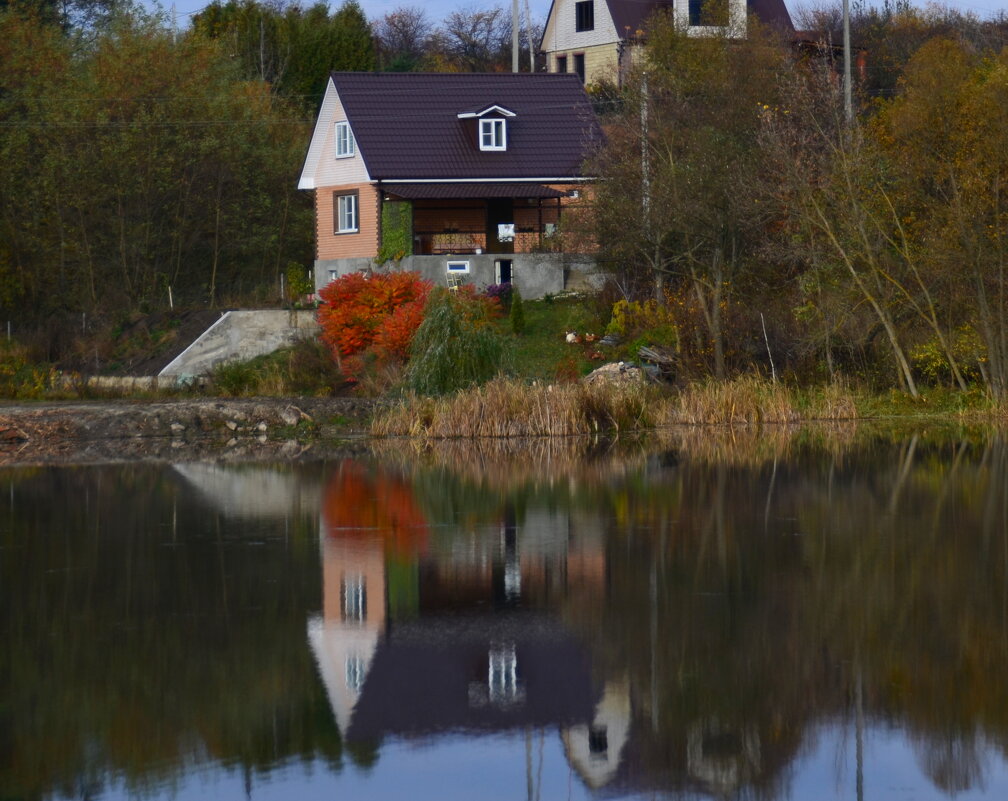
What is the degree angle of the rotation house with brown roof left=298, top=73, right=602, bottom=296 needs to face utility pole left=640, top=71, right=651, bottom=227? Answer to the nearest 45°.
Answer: approximately 45° to its left

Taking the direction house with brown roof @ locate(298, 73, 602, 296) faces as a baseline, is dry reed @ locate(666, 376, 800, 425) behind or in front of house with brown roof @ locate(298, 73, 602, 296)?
in front

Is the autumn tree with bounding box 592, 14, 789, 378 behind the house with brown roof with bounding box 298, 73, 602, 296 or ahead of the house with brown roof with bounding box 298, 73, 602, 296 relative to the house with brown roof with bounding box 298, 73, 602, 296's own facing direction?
ahead

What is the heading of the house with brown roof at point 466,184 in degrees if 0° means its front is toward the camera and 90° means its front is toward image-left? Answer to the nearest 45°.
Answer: approximately 0°

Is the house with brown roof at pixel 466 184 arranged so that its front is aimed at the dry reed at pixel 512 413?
yes

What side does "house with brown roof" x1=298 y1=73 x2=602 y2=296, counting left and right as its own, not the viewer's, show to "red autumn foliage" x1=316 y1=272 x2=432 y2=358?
front
